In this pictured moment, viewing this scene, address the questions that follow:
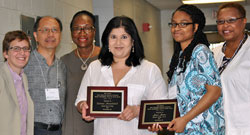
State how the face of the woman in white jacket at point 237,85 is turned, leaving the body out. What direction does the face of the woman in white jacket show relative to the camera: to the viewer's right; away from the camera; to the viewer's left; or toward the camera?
toward the camera

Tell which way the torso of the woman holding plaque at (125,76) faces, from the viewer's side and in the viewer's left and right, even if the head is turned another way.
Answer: facing the viewer

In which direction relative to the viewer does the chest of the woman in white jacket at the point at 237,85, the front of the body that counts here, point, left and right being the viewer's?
facing the viewer and to the left of the viewer

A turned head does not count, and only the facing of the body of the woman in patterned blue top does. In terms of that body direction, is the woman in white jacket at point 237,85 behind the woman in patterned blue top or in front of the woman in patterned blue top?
behind

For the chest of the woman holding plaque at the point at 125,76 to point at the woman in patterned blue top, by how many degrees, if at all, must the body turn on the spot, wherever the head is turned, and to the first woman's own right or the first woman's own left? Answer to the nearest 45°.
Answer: approximately 90° to the first woman's own left

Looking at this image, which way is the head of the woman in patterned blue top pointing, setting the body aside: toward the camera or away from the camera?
toward the camera

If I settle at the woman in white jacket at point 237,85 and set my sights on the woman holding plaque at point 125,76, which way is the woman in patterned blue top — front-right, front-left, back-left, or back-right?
front-left

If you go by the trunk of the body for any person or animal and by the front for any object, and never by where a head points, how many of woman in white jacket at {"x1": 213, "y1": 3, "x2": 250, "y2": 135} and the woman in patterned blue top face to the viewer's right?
0

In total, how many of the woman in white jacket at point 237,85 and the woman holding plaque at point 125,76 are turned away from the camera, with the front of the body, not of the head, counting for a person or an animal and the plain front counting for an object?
0

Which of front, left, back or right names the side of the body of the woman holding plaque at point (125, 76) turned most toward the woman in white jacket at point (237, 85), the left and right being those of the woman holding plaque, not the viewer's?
left

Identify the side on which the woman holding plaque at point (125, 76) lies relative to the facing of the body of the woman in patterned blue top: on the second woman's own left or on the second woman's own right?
on the second woman's own right

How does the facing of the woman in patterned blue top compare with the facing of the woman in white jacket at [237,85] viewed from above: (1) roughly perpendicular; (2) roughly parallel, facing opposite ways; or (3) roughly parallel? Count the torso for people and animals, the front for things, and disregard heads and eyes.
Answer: roughly parallel
